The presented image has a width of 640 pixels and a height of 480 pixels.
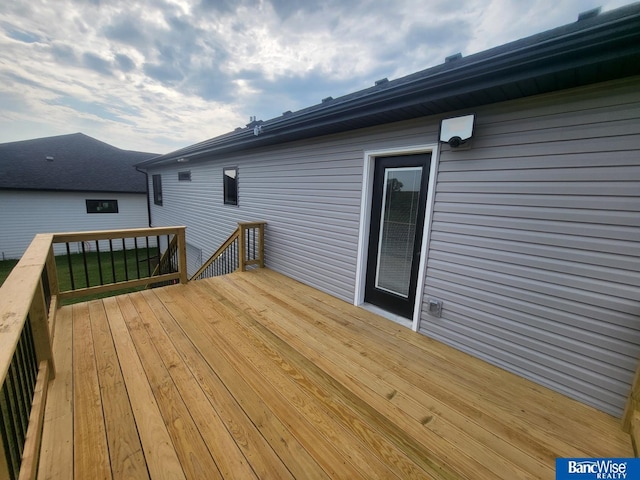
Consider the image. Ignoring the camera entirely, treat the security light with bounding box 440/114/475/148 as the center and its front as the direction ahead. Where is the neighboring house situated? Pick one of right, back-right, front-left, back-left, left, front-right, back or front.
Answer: front-right

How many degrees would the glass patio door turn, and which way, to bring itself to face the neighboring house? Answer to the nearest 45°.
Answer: approximately 45° to its right

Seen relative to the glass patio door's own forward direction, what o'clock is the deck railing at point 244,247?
The deck railing is roughly at 2 o'clock from the glass patio door.

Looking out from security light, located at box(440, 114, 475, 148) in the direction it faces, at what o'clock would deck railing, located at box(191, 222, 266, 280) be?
The deck railing is roughly at 2 o'clock from the security light.

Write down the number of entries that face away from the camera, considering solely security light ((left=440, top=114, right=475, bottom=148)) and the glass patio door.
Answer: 0

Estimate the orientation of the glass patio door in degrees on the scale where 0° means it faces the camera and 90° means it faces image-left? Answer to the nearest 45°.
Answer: approximately 45°

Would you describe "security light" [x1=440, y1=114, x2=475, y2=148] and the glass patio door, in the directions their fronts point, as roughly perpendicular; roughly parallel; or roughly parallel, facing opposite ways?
roughly parallel
